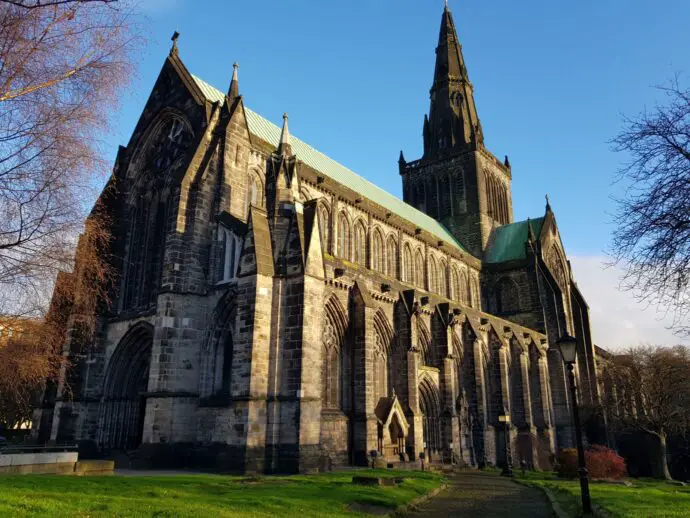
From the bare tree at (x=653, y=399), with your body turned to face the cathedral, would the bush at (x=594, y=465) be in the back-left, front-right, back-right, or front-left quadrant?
front-left

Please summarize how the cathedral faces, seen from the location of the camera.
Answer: facing the viewer and to the left of the viewer

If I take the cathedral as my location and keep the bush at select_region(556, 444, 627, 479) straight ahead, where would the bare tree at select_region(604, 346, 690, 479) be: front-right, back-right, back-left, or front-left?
front-left

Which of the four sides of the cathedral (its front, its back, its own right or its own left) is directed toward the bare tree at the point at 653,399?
back

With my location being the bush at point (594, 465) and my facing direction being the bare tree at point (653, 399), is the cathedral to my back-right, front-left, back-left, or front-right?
back-left

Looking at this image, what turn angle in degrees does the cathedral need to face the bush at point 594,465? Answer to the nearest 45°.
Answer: approximately 135° to its left

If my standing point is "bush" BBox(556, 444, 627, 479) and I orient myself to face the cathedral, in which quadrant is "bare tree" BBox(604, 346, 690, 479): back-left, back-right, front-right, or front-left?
back-right
